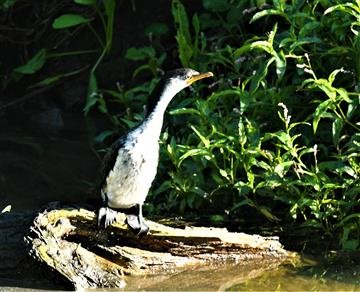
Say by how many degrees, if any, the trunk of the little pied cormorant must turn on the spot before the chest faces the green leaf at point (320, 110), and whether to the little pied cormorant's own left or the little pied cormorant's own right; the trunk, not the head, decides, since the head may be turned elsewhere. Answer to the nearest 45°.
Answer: approximately 45° to the little pied cormorant's own left

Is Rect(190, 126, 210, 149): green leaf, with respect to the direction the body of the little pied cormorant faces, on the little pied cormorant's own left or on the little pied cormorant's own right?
on the little pied cormorant's own left

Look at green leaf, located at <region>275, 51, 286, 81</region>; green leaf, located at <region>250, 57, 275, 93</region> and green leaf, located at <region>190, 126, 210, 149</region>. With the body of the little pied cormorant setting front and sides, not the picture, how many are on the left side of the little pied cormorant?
3

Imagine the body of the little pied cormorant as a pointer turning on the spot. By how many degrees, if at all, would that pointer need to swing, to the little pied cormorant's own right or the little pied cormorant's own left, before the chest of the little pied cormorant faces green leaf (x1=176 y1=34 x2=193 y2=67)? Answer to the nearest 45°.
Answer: approximately 135° to the little pied cormorant's own left

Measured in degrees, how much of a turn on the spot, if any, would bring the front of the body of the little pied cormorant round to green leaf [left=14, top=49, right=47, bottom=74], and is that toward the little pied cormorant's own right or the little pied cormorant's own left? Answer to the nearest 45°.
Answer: approximately 135° to the little pied cormorant's own left

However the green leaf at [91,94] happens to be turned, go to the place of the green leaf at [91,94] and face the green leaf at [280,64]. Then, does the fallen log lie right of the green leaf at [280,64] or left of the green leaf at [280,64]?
right

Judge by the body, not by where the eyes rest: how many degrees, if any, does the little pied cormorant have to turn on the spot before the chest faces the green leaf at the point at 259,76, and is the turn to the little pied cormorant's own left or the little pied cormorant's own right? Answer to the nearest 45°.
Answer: approximately 90° to the little pied cormorant's own left

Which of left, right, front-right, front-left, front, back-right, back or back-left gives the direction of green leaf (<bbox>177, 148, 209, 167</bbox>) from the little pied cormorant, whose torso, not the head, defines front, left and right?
left

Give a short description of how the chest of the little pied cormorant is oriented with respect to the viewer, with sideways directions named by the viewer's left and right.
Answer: facing the viewer and to the right of the viewer

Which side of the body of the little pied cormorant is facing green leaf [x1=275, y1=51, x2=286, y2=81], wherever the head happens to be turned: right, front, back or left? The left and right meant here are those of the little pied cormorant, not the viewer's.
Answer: left

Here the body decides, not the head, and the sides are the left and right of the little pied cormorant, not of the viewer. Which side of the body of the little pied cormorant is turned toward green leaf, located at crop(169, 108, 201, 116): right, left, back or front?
left

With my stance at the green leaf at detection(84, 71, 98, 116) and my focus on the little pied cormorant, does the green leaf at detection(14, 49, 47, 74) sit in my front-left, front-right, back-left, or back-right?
back-right
